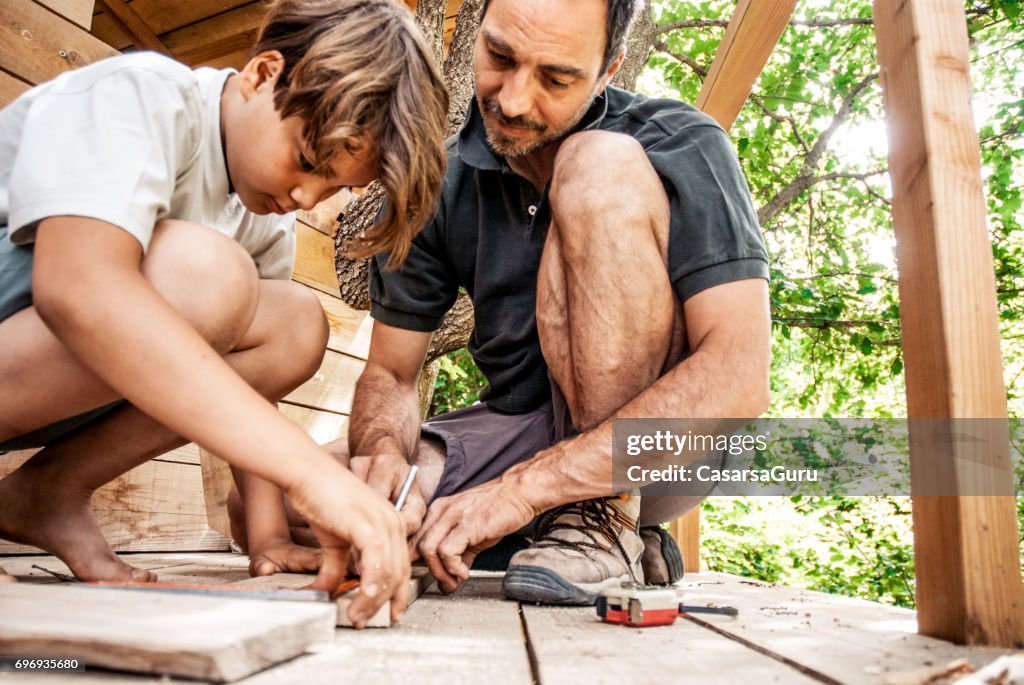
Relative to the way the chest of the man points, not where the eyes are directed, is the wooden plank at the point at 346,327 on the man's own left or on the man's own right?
on the man's own right

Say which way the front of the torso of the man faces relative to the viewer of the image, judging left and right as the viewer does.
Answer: facing the viewer and to the left of the viewer

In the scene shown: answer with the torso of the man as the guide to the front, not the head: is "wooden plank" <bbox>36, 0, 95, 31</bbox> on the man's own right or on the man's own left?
on the man's own right

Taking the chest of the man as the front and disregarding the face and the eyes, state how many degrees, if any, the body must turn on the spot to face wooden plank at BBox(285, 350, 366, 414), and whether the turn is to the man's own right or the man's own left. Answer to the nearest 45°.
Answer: approximately 90° to the man's own right

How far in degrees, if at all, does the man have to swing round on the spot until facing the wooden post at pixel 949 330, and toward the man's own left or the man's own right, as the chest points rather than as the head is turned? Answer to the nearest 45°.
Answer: approximately 90° to the man's own left

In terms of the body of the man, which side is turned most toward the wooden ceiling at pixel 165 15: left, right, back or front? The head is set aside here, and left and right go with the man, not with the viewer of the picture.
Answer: right

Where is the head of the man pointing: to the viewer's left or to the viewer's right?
to the viewer's left

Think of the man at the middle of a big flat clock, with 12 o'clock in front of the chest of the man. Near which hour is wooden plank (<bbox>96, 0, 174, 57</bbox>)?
The wooden plank is roughly at 3 o'clock from the man.
